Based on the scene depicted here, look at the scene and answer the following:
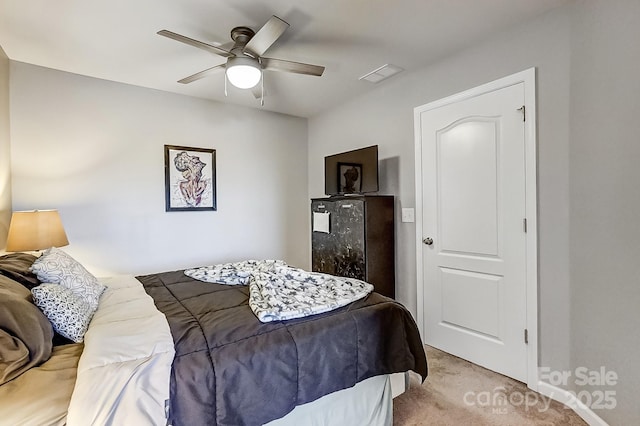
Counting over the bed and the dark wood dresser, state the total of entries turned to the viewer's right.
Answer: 1

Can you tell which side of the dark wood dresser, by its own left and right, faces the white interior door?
left

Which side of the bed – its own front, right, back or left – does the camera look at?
right

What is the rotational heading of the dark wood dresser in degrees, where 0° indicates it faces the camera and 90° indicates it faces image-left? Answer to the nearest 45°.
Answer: approximately 45°

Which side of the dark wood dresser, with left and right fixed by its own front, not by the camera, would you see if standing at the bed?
front

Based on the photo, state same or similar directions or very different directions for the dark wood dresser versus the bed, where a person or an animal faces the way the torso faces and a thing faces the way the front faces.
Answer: very different directions

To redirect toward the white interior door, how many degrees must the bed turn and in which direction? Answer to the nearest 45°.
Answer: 0° — it already faces it

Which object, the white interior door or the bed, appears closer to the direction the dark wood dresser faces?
the bed

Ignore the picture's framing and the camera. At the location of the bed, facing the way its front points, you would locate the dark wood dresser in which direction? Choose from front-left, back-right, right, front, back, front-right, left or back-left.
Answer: front-left

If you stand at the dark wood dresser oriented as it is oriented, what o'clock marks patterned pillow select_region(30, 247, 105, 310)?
The patterned pillow is roughly at 12 o'clock from the dark wood dresser.

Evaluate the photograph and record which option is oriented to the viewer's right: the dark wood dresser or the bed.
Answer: the bed
